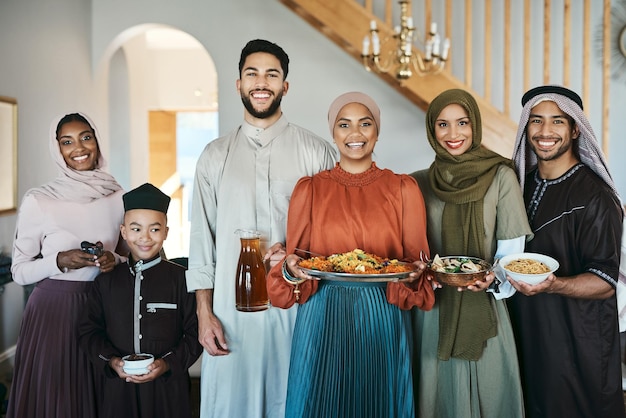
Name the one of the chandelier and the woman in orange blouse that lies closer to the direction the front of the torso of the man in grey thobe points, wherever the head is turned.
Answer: the woman in orange blouse

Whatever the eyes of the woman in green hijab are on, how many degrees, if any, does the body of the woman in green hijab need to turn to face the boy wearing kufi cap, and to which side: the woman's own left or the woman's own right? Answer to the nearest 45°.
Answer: approximately 90° to the woman's own right

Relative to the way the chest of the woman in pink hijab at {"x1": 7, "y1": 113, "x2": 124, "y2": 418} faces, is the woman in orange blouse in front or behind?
in front

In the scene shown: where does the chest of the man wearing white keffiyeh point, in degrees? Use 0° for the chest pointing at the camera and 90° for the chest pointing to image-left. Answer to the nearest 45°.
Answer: approximately 45°

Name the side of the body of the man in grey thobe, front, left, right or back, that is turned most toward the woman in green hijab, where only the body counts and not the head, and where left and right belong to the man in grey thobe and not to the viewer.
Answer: left

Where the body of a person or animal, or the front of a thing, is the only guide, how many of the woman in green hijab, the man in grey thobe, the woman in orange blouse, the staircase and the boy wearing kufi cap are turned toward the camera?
4
